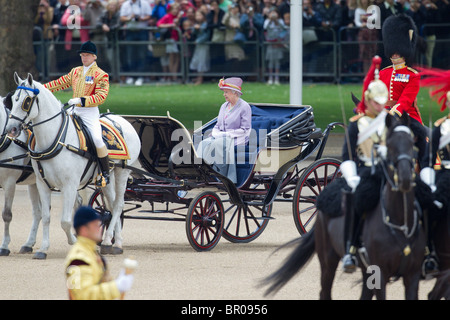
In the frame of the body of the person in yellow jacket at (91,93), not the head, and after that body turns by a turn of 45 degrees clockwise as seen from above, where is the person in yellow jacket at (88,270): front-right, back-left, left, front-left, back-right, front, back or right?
left

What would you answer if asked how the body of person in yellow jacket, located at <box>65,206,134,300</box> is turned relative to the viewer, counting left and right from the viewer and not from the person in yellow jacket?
facing to the right of the viewer

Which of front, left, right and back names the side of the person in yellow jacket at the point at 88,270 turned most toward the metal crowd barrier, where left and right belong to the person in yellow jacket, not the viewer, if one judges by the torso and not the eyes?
left

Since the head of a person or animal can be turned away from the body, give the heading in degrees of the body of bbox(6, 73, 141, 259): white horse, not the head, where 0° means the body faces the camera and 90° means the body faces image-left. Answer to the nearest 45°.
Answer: approximately 45°

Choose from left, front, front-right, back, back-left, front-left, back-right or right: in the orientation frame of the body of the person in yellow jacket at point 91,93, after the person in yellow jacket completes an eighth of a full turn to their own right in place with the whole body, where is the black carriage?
back

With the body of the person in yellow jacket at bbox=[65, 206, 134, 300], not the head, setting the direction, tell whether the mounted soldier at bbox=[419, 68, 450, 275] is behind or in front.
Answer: in front

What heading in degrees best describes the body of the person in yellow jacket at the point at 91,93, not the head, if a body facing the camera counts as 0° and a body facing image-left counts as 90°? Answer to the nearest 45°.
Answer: approximately 45°

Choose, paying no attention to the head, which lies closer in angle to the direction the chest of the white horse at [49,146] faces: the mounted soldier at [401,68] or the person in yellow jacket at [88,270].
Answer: the person in yellow jacket

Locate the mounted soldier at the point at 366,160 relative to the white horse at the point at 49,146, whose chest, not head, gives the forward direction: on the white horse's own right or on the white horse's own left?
on the white horse's own left
